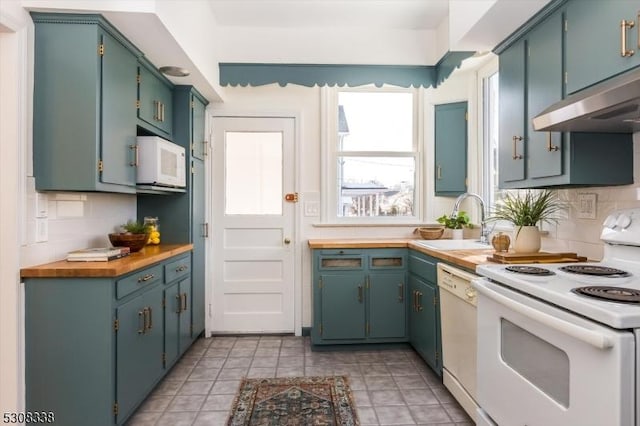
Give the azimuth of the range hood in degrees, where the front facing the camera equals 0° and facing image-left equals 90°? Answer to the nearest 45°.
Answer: approximately 45°

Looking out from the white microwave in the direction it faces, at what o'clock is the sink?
The sink is roughly at 11 o'clock from the white microwave.

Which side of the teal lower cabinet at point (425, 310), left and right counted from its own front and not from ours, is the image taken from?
left

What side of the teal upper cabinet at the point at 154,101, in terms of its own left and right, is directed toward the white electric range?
front

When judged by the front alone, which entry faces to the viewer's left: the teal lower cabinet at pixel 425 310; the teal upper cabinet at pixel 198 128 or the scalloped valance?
the teal lower cabinet

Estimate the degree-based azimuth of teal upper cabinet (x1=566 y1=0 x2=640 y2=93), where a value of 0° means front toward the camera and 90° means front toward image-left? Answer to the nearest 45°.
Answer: approximately 45°

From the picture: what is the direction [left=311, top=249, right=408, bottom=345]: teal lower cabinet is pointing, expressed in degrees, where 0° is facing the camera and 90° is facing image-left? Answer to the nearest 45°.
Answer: approximately 0°

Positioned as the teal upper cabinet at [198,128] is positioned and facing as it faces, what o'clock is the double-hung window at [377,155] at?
The double-hung window is roughly at 12 o'clock from the teal upper cabinet.

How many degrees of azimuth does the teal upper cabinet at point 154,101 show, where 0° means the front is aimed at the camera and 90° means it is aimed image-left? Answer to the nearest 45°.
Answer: approximately 315°

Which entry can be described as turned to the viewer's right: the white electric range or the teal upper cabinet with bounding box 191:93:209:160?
the teal upper cabinet

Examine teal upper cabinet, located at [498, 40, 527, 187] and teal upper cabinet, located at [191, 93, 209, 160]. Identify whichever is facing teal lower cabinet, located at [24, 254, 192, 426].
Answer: teal upper cabinet, located at [498, 40, 527, 187]

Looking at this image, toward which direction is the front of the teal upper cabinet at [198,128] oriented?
to the viewer's right
